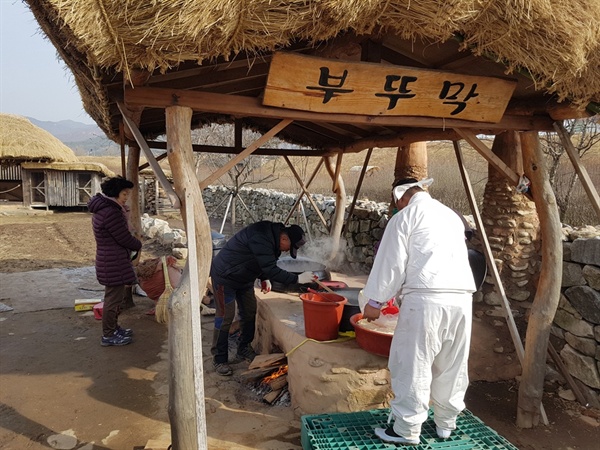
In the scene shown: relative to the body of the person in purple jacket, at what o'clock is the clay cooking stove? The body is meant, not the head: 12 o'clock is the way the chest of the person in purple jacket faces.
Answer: The clay cooking stove is roughly at 2 o'clock from the person in purple jacket.

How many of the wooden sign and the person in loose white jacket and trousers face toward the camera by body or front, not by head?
1

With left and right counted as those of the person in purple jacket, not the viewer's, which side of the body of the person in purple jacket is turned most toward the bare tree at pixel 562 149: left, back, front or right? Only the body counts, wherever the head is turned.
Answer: front

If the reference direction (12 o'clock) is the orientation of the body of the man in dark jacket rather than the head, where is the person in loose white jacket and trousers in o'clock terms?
The person in loose white jacket and trousers is roughly at 2 o'clock from the man in dark jacket.

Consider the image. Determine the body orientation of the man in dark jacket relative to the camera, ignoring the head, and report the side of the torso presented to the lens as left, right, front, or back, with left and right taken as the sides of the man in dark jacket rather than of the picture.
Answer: right

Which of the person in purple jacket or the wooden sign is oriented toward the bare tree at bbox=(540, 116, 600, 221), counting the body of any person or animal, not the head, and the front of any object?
the person in purple jacket

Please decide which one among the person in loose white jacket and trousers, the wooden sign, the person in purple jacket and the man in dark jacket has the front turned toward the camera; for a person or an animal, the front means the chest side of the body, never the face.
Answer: the wooden sign

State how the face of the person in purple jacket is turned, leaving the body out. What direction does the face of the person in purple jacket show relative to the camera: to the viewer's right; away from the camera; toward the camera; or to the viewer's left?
to the viewer's right

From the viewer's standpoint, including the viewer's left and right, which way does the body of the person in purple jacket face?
facing to the right of the viewer

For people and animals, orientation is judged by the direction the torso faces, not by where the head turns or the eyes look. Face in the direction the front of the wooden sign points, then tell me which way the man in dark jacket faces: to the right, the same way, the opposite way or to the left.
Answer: to the left

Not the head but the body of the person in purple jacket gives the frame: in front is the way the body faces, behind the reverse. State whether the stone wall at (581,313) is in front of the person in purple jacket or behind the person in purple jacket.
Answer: in front

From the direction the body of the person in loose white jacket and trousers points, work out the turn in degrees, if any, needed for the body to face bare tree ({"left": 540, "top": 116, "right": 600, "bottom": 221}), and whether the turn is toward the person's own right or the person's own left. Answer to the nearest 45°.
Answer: approximately 45° to the person's own right

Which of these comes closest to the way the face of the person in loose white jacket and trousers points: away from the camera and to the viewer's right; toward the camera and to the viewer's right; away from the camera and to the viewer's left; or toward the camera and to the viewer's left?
away from the camera and to the viewer's left

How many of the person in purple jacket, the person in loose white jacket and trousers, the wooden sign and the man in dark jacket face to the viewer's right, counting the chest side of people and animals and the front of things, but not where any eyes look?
2
